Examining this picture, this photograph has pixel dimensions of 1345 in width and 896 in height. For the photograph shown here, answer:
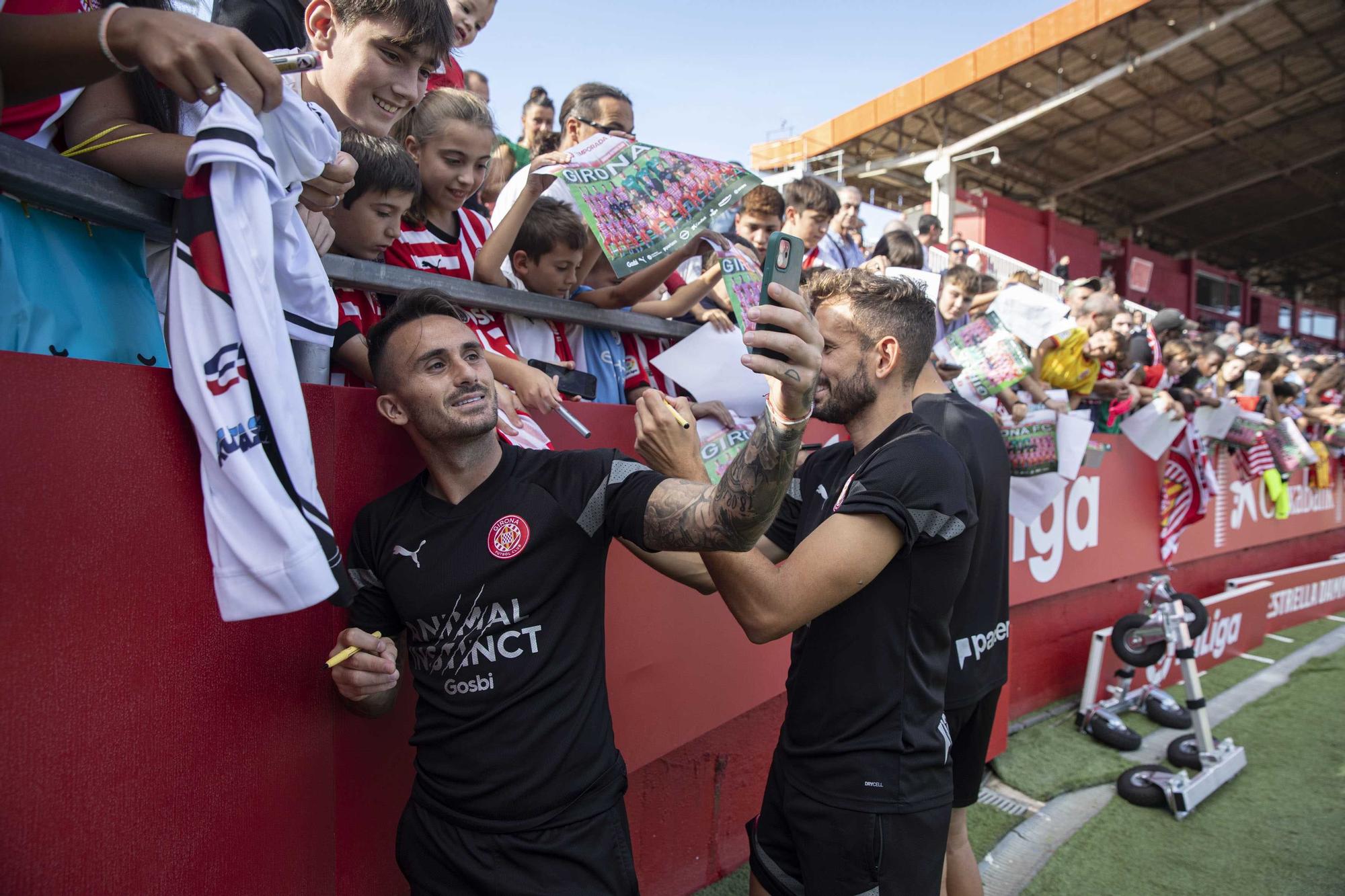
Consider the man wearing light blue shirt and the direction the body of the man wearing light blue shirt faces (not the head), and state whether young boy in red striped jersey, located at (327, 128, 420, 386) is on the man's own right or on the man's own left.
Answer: on the man's own right

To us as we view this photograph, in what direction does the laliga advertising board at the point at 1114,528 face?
facing the viewer and to the right of the viewer

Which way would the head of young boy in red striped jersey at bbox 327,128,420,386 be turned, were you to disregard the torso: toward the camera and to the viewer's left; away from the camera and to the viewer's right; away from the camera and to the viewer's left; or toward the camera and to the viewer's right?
toward the camera and to the viewer's right

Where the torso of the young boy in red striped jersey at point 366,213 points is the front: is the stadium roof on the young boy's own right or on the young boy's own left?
on the young boy's own left

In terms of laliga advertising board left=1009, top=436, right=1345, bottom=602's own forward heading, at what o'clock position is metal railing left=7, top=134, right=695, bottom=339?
The metal railing is roughly at 2 o'clock from the laliga advertising board.
